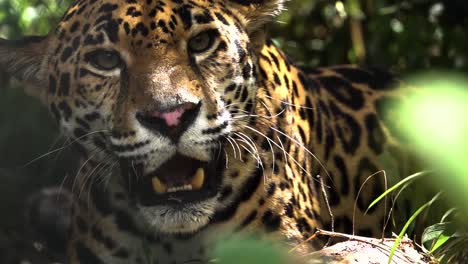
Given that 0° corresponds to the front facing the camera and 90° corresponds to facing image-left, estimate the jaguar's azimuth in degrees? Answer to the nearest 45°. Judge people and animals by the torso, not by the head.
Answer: approximately 45°
